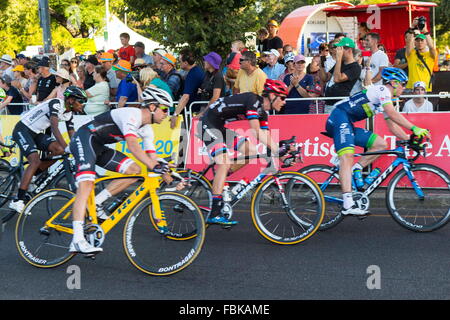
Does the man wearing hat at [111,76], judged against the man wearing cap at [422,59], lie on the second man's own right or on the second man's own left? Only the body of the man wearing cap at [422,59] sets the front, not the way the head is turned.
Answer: on the second man's own right

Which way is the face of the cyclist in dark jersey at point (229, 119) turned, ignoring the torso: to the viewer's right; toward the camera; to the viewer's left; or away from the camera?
to the viewer's right

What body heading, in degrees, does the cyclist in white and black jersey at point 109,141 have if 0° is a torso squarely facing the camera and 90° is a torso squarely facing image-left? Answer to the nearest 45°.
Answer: approximately 270°

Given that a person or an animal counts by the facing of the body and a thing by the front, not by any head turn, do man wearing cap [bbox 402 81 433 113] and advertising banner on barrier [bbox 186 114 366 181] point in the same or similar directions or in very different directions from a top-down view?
same or similar directions

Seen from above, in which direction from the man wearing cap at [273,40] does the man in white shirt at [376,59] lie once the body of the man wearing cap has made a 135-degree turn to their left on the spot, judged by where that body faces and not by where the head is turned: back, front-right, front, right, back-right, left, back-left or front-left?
right

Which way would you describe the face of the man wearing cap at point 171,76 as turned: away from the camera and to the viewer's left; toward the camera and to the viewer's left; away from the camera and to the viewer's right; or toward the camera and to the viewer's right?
toward the camera and to the viewer's left

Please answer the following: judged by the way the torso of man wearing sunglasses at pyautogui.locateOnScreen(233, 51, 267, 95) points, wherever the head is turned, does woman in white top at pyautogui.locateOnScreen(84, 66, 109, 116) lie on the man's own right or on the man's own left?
on the man's own right

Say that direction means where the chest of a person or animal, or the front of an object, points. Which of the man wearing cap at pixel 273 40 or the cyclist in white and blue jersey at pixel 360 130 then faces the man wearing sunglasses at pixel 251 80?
the man wearing cap at pixel 273 40

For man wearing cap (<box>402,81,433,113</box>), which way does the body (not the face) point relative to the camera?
toward the camera

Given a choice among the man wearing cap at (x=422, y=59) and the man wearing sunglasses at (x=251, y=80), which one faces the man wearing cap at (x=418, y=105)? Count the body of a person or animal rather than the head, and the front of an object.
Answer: the man wearing cap at (x=422, y=59)

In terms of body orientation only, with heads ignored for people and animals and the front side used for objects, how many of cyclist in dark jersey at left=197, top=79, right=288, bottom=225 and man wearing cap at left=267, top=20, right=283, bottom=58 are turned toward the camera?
1

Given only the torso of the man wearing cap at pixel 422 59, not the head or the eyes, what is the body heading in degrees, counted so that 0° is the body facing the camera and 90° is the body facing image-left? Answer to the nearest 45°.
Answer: approximately 0°

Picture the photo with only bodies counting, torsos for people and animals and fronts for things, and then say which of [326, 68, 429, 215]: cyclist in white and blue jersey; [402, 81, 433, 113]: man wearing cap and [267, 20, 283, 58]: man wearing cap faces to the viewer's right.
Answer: the cyclist in white and blue jersey

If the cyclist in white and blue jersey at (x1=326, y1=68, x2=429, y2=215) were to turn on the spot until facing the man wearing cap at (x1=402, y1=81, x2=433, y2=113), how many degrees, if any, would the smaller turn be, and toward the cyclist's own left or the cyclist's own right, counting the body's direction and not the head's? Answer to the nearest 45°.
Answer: approximately 90° to the cyclist's own left

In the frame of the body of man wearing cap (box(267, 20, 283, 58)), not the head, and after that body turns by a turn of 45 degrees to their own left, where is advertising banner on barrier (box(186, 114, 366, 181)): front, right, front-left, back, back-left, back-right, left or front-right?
front-right

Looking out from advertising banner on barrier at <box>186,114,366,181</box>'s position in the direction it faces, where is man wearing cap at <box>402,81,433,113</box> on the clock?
The man wearing cap is roughly at 9 o'clock from the advertising banner on barrier.

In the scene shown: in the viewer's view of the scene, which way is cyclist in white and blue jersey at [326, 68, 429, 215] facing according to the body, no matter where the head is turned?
to the viewer's right

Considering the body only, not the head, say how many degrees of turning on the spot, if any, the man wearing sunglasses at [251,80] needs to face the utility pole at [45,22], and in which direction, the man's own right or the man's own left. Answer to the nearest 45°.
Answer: approximately 90° to the man's own right

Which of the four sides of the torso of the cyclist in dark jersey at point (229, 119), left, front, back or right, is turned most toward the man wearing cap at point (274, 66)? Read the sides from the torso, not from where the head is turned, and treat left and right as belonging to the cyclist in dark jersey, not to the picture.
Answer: left

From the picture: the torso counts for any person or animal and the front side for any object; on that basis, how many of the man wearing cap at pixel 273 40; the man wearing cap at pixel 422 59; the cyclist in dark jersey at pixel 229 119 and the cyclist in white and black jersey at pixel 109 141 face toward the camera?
2
